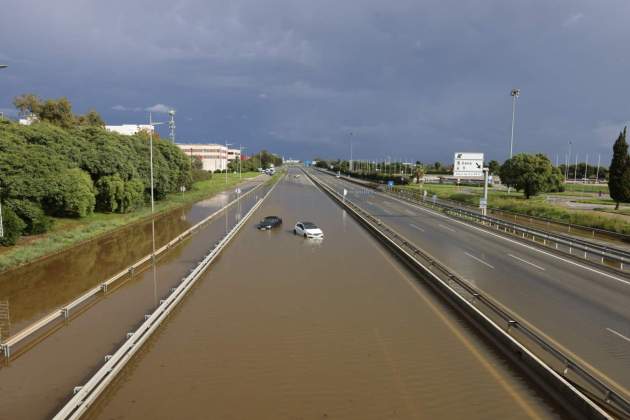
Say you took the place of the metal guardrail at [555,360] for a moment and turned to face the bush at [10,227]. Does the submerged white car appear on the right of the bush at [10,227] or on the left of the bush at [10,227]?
right

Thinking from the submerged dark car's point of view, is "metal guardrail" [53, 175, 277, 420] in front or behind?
in front

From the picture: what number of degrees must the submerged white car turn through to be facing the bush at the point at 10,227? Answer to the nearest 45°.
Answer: approximately 135° to its right

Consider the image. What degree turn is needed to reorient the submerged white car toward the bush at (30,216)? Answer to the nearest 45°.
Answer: approximately 135° to its right

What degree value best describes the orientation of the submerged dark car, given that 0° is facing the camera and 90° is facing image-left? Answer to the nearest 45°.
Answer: approximately 45°

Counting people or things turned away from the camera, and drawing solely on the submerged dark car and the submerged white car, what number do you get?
0

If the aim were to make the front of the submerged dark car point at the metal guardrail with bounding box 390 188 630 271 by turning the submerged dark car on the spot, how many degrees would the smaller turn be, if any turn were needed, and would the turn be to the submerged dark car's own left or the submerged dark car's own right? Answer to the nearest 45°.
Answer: approximately 90° to the submerged dark car's own left

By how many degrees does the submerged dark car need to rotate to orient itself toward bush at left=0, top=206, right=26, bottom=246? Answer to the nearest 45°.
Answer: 0° — it already faces it
